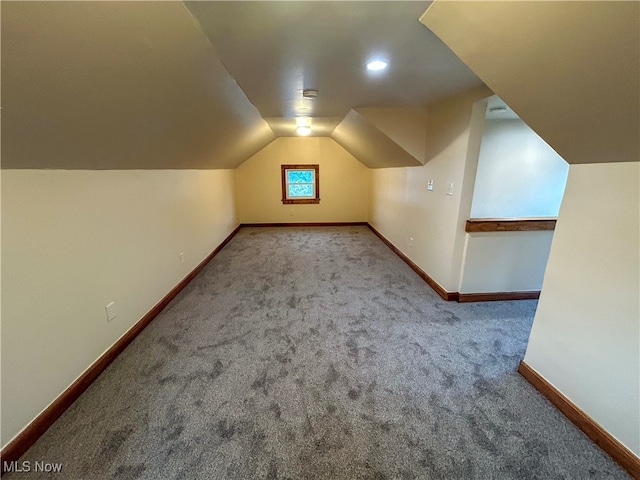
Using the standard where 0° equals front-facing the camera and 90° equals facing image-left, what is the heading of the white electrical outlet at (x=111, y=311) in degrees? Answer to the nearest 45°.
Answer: approximately 315°

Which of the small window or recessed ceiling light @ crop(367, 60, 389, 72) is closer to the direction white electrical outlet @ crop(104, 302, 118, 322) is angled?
the recessed ceiling light

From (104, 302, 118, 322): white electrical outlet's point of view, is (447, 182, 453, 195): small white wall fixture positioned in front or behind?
in front

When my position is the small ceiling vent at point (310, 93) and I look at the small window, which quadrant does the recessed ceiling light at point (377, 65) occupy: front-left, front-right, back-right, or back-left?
back-right

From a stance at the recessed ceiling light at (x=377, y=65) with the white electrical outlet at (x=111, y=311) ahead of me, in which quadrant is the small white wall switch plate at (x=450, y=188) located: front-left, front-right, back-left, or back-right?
back-right

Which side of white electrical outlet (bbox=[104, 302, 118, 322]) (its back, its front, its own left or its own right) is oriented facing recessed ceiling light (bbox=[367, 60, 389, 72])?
front

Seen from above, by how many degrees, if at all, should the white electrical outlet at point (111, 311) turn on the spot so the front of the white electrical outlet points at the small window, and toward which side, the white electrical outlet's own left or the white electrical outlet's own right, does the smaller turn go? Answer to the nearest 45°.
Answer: approximately 90° to the white electrical outlet's own left
